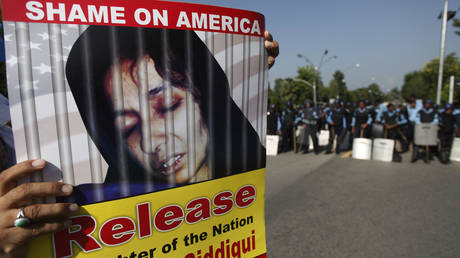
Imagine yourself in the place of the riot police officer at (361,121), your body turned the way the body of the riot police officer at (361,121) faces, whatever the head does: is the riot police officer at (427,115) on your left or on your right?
on your left

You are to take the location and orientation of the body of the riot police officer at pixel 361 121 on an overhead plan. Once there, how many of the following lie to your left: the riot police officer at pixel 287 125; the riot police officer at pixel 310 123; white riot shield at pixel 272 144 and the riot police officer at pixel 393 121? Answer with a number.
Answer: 1

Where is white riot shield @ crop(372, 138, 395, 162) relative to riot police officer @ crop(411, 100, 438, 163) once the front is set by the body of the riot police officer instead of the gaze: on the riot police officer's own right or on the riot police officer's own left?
on the riot police officer's own right

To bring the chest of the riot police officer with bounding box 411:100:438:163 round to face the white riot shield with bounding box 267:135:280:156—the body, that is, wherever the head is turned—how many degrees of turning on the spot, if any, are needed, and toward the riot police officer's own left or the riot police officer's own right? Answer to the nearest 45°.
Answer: approximately 90° to the riot police officer's own right

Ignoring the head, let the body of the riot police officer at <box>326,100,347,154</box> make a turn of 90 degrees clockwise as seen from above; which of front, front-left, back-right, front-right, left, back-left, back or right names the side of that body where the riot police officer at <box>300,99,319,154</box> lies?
front-left

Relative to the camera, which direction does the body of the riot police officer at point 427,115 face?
toward the camera

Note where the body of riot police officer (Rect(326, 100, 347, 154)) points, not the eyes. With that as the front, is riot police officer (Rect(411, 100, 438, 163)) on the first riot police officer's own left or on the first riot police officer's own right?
on the first riot police officer's own left

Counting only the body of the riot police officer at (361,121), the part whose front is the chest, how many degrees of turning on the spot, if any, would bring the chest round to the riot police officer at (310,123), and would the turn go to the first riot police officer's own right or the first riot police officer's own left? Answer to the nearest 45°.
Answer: approximately 45° to the first riot police officer's own right

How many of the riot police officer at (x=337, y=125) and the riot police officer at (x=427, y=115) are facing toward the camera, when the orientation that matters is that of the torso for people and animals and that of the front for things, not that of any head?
2

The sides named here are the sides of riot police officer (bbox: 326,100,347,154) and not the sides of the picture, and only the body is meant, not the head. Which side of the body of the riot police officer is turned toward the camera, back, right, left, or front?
front

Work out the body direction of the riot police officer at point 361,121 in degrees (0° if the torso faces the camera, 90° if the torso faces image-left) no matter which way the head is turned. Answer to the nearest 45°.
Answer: approximately 0°

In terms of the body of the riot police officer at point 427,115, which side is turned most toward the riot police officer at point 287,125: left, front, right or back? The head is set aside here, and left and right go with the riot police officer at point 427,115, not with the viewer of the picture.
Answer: right

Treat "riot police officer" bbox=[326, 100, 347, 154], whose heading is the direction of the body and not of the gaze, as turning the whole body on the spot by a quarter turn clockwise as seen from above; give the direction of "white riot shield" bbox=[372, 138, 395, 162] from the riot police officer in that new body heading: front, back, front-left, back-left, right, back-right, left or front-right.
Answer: back-left
